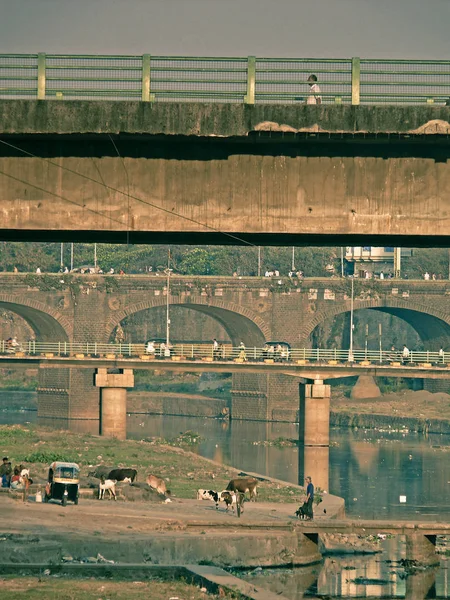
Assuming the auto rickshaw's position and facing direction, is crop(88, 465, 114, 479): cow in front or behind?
behind

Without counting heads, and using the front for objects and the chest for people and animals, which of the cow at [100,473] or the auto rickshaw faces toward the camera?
the auto rickshaw

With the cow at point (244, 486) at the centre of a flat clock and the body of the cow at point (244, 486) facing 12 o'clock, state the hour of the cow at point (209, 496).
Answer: the cow at point (209, 496) is roughly at 10 o'clock from the cow at point (244, 486).

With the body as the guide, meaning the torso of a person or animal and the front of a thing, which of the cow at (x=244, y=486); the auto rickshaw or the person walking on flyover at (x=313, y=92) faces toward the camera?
the auto rickshaw

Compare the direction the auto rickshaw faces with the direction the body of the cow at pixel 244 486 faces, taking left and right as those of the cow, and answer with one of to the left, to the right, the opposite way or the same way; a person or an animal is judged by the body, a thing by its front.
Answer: to the left

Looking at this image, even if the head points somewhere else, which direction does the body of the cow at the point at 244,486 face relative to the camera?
to the viewer's left

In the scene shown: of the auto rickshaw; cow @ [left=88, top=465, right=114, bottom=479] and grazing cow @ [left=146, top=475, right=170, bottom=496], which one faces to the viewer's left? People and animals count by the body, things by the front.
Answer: the cow

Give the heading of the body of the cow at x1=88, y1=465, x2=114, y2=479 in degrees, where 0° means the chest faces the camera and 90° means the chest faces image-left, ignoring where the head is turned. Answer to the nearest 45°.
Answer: approximately 90°

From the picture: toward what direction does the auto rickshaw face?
toward the camera

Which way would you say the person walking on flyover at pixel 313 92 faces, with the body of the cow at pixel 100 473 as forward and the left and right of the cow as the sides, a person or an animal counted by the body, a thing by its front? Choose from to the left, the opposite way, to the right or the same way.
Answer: the same way

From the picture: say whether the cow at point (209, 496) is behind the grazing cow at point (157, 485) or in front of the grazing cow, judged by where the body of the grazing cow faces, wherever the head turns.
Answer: in front

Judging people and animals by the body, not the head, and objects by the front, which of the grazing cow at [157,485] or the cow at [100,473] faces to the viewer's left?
the cow

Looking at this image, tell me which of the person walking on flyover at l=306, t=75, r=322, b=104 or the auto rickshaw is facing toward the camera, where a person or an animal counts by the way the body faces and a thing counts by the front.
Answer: the auto rickshaw
